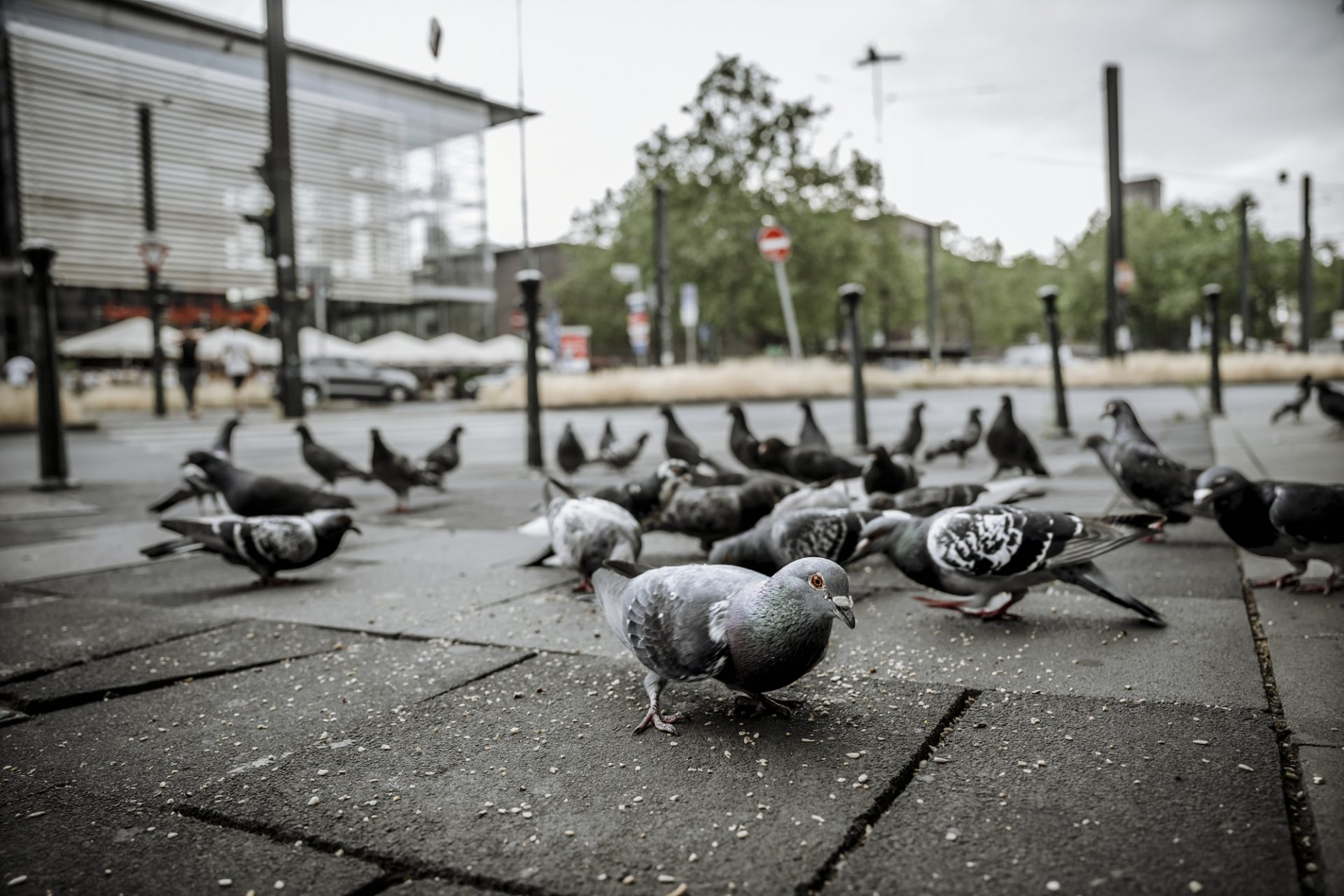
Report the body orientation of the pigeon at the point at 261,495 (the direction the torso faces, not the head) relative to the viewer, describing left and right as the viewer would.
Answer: facing to the left of the viewer

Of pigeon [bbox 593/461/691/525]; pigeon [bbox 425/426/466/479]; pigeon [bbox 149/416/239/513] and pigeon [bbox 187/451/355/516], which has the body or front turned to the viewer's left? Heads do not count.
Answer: pigeon [bbox 187/451/355/516]

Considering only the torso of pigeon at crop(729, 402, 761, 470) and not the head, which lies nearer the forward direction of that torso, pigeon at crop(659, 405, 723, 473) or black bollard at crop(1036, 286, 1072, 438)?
the pigeon

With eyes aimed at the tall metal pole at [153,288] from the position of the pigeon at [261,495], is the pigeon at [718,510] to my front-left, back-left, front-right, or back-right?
back-right

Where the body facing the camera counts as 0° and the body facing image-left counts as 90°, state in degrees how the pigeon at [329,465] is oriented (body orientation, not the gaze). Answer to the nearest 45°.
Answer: approximately 90°

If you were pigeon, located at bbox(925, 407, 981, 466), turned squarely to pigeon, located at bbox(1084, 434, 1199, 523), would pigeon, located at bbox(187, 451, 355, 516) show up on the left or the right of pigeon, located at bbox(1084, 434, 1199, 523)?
right

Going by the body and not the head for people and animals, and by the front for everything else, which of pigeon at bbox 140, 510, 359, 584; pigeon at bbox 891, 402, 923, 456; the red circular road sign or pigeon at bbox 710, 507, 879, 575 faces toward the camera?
the red circular road sign

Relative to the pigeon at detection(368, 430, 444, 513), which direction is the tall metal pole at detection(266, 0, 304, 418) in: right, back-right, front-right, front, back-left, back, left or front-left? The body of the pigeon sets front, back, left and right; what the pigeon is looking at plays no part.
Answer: right

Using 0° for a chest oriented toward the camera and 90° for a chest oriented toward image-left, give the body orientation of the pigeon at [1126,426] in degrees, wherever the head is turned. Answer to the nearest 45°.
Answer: approximately 90°

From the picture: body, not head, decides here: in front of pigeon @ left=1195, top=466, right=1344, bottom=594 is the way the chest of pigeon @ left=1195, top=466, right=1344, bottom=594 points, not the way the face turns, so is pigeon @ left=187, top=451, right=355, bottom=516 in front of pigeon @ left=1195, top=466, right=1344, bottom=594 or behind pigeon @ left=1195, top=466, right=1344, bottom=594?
in front

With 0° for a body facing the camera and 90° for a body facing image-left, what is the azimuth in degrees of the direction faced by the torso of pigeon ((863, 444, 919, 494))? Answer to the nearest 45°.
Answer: approximately 45°

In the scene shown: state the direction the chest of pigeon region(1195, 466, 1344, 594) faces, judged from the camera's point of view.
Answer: to the viewer's left

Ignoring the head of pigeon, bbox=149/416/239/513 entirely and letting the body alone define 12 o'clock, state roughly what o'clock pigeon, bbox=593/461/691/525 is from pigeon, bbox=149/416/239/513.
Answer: pigeon, bbox=593/461/691/525 is roughly at 2 o'clock from pigeon, bbox=149/416/239/513.

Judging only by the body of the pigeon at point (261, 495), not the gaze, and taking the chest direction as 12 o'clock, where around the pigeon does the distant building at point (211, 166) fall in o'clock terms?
The distant building is roughly at 3 o'clock from the pigeon.
